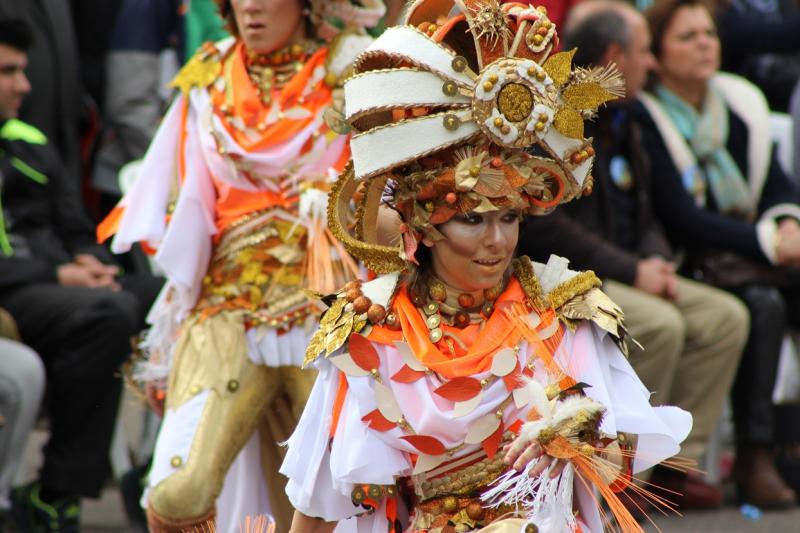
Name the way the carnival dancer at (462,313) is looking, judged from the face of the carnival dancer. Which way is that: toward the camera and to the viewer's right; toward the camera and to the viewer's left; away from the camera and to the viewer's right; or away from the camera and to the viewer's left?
toward the camera and to the viewer's right

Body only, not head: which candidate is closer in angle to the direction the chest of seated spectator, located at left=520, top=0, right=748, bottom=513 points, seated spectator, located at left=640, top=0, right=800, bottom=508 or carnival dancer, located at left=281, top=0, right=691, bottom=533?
the carnival dancer

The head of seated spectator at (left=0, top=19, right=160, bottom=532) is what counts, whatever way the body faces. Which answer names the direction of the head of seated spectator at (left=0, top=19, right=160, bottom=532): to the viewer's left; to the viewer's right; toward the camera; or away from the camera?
to the viewer's right

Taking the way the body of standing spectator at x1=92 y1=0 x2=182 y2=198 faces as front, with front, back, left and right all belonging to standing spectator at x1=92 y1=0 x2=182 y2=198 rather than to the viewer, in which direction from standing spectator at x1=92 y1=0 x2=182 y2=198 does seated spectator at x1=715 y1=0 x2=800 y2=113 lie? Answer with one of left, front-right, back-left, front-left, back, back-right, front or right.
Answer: front-left

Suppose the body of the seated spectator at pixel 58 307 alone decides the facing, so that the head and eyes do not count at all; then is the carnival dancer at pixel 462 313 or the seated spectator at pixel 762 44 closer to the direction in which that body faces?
the carnival dancer

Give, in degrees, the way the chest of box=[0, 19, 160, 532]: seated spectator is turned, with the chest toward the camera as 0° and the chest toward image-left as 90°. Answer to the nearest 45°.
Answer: approximately 315°

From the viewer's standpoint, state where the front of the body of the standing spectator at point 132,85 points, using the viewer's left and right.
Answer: facing the viewer and to the right of the viewer

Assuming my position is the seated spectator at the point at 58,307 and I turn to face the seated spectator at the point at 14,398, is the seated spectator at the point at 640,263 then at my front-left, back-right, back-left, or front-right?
back-left
